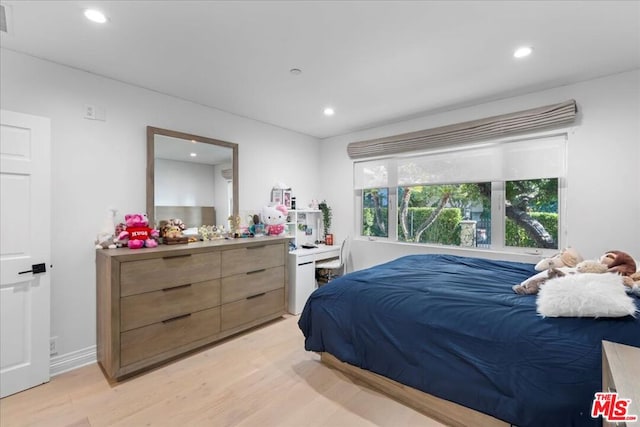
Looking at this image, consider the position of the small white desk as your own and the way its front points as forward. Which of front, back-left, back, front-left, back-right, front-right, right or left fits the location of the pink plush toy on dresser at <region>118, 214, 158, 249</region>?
right

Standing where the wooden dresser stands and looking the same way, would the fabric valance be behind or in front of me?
in front

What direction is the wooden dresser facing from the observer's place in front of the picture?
facing the viewer and to the right of the viewer

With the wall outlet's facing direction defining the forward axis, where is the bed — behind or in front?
in front

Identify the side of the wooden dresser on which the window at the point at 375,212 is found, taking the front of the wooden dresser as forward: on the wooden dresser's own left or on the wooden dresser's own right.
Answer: on the wooden dresser's own left

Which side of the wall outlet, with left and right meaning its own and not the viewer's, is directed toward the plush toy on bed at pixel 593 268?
front

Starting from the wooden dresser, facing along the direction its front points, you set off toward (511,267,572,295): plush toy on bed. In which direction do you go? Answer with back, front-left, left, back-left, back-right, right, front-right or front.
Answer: front

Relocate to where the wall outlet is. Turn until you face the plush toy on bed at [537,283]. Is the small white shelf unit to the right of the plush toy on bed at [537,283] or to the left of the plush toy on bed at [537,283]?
left

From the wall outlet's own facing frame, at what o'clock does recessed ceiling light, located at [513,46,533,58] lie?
The recessed ceiling light is roughly at 12 o'clock from the wall outlet.

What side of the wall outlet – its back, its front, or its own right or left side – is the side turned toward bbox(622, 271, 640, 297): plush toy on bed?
front

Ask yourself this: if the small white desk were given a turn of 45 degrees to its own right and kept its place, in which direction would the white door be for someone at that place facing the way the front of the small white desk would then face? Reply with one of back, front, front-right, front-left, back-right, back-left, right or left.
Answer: front-right

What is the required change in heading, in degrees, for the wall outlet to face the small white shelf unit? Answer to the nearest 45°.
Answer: approximately 45° to its left

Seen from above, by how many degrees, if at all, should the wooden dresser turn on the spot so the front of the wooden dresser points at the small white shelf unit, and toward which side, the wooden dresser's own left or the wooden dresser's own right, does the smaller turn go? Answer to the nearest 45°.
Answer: approximately 90° to the wooden dresser's own left

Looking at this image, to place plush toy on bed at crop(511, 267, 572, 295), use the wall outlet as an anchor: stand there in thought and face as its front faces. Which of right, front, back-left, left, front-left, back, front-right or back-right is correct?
front
